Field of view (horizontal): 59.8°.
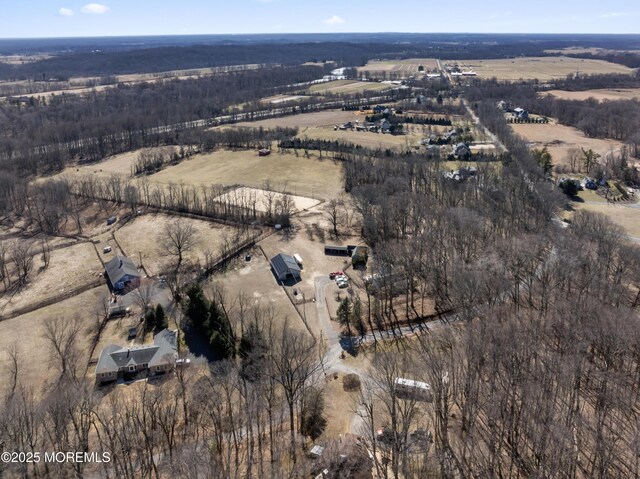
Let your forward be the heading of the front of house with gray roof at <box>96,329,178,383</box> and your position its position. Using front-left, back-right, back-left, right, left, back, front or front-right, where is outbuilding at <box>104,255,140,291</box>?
back

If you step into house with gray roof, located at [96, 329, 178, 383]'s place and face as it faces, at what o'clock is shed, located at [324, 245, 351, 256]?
The shed is roughly at 8 o'clock from the house with gray roof.

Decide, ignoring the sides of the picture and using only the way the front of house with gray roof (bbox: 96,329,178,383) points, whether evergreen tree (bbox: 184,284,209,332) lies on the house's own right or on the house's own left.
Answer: on the house's own left

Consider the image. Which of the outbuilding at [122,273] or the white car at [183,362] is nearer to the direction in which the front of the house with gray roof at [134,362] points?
the white car

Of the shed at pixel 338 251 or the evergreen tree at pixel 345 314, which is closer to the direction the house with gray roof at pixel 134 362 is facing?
the evergreen tree

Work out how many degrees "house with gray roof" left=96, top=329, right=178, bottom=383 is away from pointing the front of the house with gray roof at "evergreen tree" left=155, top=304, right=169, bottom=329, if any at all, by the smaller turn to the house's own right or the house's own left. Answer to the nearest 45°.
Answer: approximately 135° to the house's own left

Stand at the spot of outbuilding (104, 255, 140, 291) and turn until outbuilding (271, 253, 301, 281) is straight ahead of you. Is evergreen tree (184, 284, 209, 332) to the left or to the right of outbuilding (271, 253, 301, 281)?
right

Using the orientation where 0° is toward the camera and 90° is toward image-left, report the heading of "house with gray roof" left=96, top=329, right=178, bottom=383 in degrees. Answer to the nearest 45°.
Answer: approximately 0°

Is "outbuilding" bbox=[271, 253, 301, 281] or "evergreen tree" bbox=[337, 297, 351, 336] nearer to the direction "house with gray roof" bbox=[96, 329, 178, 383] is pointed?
the evergreen tree

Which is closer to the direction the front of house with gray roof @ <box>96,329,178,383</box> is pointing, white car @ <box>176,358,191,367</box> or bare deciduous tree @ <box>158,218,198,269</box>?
the white car

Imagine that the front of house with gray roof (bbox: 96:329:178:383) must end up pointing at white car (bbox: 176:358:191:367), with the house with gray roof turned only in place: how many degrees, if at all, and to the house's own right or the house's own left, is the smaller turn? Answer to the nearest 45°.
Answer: approximately 45° to the house's own left
